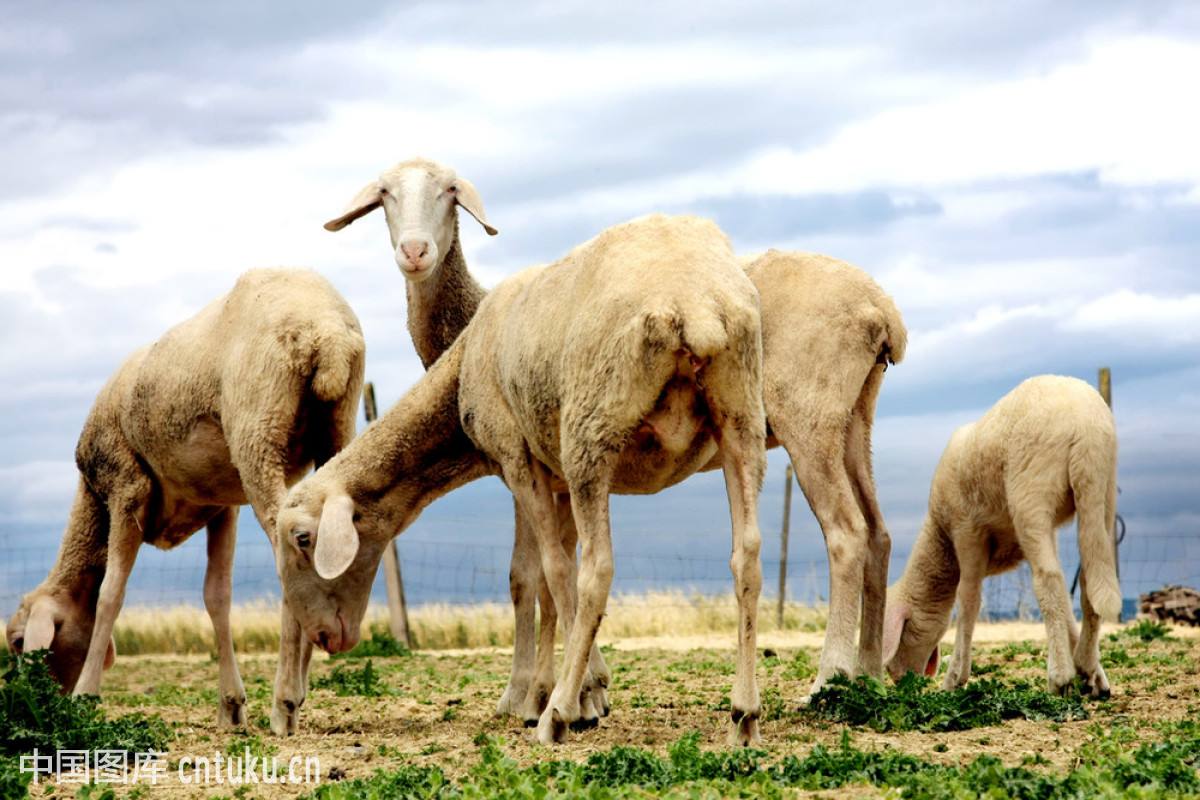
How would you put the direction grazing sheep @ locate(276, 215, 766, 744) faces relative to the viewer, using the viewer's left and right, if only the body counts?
facing away from the viewer and to the left of the viewer

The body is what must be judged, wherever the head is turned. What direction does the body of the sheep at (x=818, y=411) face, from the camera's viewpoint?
to the viewer's left

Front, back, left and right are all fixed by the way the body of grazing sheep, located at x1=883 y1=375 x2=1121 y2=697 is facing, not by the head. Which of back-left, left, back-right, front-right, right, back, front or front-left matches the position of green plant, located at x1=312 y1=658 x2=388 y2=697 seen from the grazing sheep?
front-left

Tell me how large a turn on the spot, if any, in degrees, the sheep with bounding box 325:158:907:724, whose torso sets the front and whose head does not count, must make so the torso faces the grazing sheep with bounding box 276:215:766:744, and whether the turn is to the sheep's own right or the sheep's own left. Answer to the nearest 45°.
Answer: approximately 45° to the sheep's own left

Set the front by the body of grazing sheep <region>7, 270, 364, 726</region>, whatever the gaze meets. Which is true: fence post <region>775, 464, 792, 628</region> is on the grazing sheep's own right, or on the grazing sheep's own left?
on the grazing sheep's own right

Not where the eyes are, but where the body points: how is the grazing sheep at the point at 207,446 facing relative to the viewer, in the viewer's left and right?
facing away from the viewer and to the left of the viewer
